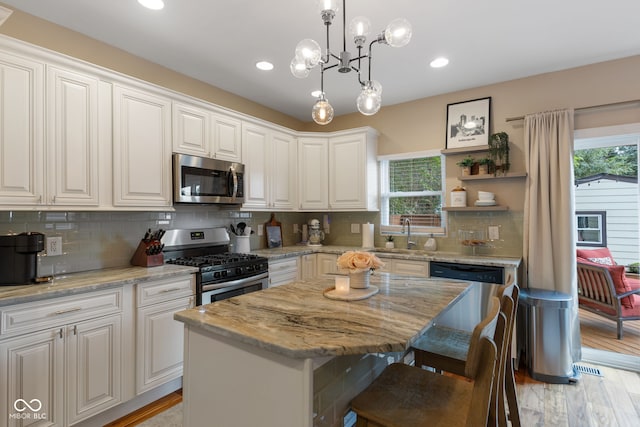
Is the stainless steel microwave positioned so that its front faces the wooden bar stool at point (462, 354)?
yes

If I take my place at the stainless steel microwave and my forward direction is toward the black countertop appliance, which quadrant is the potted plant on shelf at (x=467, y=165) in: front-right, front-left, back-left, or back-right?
back-left

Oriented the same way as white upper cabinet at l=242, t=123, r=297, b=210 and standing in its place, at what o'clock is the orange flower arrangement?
The orange flower arrangement is roughly at 1 o'clock from the white upper cabinet.

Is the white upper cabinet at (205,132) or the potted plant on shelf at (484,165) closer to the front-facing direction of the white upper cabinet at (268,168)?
the potted plant on shelf

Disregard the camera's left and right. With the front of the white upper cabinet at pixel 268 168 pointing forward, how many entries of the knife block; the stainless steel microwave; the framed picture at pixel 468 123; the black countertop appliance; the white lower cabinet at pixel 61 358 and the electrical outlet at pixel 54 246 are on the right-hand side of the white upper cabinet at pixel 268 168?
5

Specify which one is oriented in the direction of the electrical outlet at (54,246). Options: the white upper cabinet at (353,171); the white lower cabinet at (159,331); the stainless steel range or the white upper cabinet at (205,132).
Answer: the white upper cabinet at (353,171)

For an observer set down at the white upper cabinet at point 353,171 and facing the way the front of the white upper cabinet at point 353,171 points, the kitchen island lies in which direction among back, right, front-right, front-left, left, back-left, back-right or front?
front-left

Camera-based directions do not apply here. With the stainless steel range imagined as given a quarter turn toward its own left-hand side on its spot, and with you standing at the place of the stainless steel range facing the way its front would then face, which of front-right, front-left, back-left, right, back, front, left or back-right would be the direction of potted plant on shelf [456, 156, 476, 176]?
front-right

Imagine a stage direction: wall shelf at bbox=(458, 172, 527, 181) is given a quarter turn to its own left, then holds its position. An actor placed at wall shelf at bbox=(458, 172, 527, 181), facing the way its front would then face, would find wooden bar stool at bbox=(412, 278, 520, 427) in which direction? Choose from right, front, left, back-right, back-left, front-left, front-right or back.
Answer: right

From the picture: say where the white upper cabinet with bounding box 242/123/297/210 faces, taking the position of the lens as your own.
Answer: facing the viewer and to the right of the viewer

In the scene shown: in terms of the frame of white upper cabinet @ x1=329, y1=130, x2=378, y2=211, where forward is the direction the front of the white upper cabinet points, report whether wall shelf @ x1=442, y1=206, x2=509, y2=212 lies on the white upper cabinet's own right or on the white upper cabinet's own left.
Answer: on the white upper cabinet's own left

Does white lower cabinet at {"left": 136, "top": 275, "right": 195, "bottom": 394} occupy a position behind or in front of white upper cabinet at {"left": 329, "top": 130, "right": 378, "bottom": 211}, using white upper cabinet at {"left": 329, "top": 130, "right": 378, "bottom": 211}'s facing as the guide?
in front
